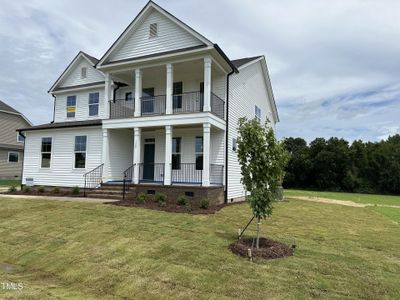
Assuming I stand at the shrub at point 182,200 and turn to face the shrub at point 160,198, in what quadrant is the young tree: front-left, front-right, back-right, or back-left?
back-left

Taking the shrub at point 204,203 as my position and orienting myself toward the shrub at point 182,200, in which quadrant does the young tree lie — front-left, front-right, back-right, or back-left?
back-left

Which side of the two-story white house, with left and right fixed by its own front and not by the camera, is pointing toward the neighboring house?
right

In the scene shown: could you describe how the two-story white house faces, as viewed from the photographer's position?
facing the viewer and to the left of the viewer

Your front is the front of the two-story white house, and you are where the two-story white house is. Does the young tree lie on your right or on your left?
on your left
